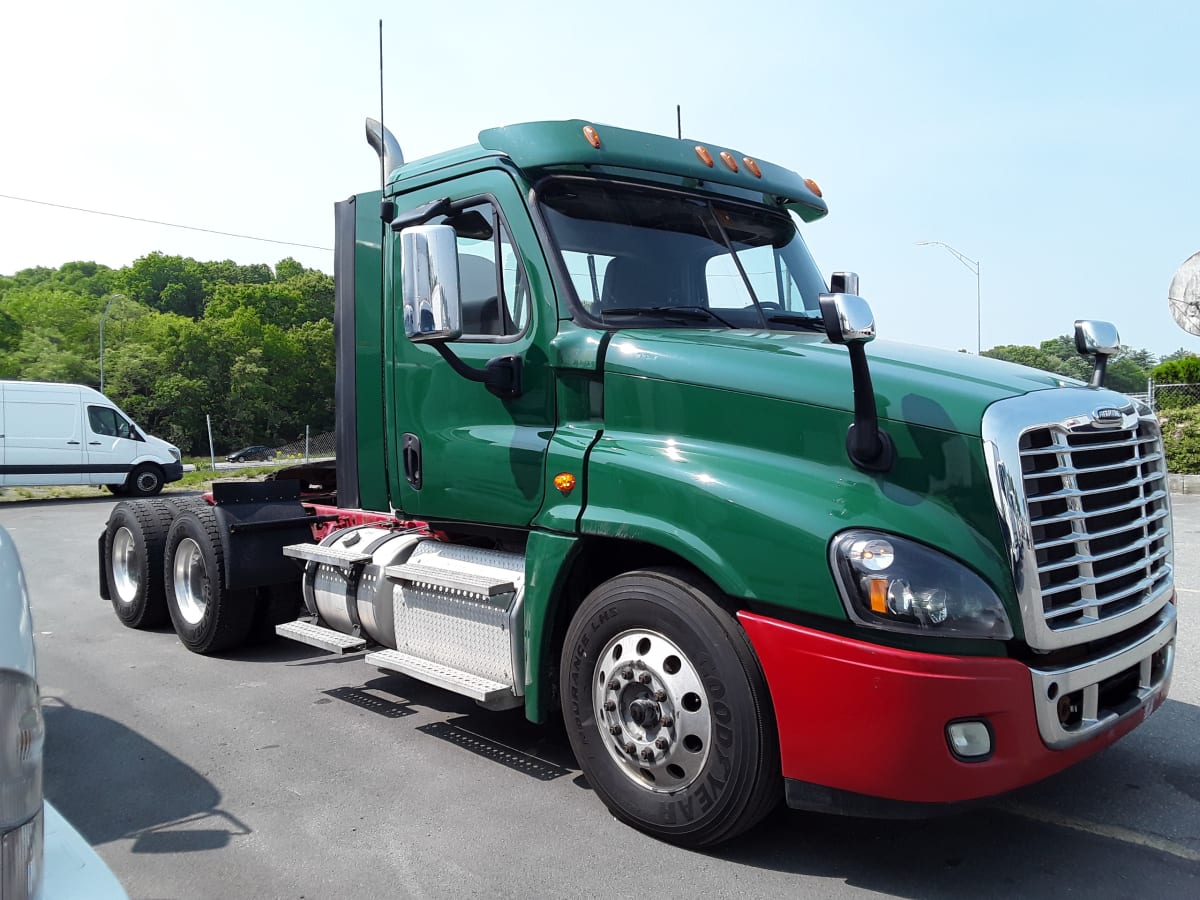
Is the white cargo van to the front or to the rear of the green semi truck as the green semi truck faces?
to the rear

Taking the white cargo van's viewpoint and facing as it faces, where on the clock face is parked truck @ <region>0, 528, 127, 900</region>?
The parked truck is roughly at 3 o'clock from the white cargo van.

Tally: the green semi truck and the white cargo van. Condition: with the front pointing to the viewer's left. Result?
0

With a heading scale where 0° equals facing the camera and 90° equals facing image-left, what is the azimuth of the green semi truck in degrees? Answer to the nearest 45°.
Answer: approximately 315°

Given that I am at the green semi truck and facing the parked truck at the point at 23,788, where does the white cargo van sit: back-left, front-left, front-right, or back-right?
back-right

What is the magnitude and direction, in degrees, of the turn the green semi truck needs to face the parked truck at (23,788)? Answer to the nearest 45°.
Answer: approximately 90° to its right

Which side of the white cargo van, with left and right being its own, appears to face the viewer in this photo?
right

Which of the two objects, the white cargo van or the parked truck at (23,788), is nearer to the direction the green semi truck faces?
the parked truck

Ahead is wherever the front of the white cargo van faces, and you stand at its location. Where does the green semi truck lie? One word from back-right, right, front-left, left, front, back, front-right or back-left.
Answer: right
